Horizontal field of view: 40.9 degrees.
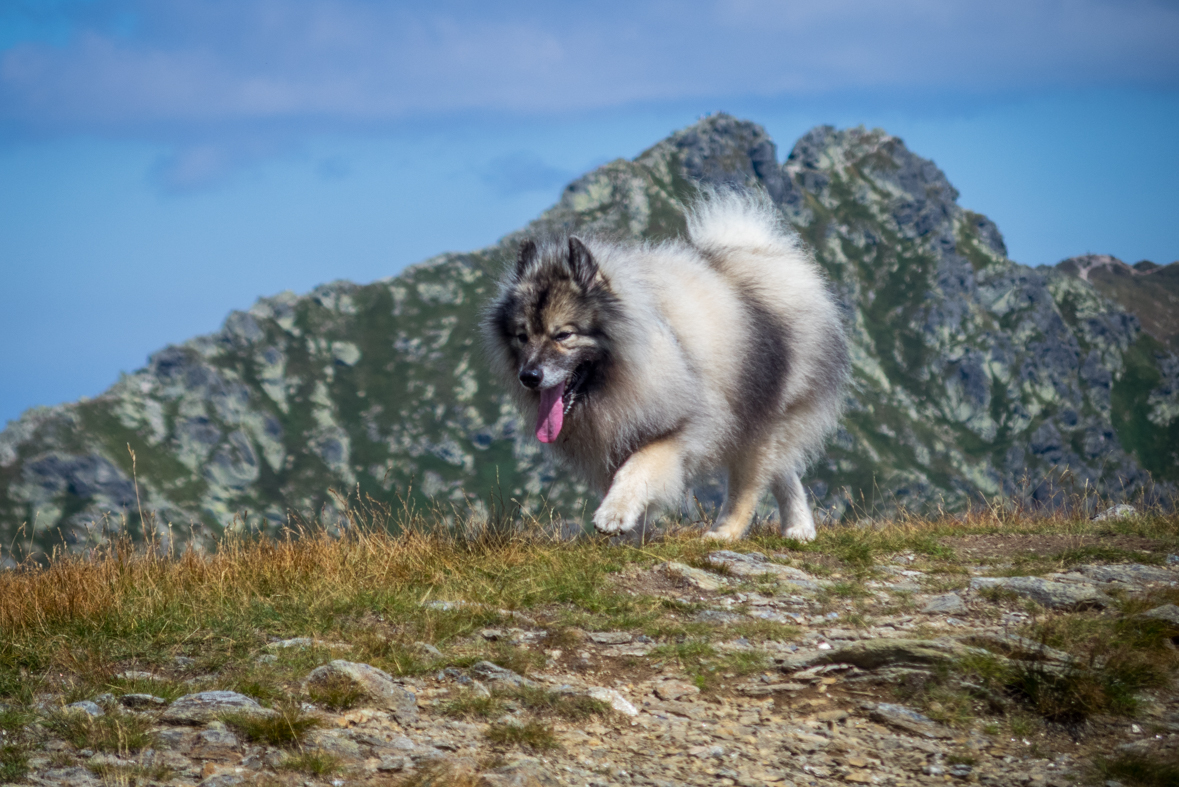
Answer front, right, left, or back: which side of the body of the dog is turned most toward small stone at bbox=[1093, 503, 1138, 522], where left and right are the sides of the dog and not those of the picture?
back

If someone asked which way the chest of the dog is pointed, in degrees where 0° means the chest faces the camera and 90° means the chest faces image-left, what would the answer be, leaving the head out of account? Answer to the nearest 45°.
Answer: approximately 45°

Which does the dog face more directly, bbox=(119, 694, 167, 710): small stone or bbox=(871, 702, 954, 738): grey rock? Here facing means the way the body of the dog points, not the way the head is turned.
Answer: the small stone

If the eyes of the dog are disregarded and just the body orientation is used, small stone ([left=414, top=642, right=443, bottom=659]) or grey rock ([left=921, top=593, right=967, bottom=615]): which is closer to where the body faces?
the small stone

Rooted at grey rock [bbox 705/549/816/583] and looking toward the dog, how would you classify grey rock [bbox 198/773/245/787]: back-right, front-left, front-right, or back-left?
back-left
